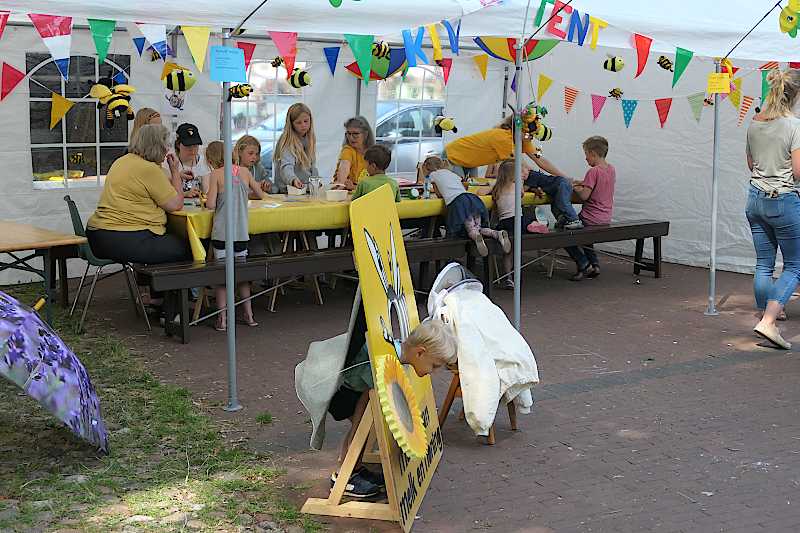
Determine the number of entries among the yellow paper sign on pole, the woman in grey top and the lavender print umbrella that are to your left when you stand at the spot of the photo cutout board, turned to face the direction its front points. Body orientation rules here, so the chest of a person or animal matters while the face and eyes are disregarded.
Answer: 2

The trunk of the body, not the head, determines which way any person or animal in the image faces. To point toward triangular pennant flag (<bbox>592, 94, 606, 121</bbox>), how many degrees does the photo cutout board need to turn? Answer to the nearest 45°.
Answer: approximately 135° to its left

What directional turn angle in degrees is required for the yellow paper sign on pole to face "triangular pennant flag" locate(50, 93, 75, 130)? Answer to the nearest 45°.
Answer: approximately 90° to its right

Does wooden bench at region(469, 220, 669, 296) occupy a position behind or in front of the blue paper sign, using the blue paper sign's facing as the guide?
behind

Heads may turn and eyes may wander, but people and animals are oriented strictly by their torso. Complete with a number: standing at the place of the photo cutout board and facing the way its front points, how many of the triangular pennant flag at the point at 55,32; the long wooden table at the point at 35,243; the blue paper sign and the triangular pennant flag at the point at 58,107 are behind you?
4

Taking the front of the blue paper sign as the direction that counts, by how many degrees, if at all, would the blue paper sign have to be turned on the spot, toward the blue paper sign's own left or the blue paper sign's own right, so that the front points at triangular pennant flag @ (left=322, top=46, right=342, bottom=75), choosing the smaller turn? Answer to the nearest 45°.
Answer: approximately 180°

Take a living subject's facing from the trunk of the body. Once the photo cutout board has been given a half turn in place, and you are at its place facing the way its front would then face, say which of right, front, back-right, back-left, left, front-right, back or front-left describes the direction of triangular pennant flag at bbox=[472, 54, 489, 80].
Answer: front-right

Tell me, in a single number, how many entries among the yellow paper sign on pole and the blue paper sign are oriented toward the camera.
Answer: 2

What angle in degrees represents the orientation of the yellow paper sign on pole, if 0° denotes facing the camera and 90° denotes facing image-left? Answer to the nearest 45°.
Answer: approximately 0°

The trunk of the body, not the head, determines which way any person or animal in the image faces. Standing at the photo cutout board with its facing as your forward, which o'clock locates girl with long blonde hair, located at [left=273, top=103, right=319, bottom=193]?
The girl with long blonde hair is roughly at 7 o'clock from the photo cutout board.

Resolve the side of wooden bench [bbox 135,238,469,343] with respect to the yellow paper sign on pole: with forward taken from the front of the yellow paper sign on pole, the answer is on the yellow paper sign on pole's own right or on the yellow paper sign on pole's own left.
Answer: on the yellow paper sign on pole's own right

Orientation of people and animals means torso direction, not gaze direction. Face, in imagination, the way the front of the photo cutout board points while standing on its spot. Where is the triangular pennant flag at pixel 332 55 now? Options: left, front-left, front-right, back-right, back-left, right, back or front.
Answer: back-left
